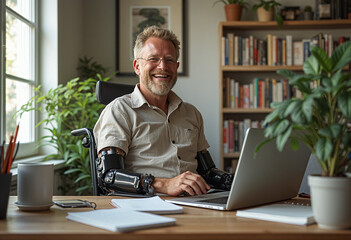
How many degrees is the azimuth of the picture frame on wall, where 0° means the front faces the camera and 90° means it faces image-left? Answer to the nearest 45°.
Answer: approximately 0°

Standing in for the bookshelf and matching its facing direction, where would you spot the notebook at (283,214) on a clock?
The notebook is roughly at 12 o'clock from the bookshelf.

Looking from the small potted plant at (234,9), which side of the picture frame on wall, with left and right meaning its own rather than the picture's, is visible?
left

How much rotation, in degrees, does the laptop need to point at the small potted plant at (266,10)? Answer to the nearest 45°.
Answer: approximately 45° to its right

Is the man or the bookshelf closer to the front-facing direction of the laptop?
the man

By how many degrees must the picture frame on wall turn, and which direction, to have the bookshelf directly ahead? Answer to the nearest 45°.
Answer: approximately 90° to its left

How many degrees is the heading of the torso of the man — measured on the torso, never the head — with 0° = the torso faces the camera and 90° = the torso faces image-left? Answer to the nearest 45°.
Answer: approximately 315°

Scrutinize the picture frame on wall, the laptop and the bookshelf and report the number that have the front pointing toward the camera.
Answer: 2

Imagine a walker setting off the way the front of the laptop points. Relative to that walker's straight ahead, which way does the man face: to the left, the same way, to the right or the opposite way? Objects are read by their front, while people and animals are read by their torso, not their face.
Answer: the opposite way

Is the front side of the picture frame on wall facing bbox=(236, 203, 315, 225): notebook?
yes

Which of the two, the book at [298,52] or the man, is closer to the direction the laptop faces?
the man

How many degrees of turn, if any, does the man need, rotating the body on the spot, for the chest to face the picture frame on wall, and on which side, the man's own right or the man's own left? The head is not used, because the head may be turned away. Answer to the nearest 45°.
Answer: approximately 135° to the man's own left
